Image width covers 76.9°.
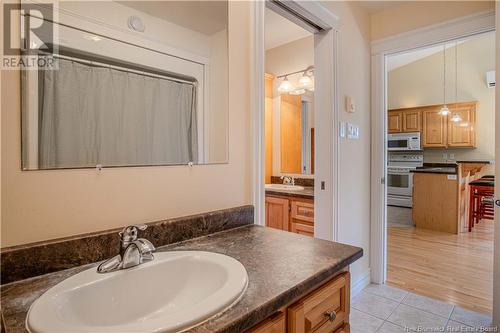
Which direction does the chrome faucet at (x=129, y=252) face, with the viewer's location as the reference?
facing the viewer and to the right of the viewer

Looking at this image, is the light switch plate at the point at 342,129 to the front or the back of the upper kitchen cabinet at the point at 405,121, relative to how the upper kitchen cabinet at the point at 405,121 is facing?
to the front

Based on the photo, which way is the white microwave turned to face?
toward the camera

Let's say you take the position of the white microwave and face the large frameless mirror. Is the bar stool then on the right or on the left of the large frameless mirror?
left

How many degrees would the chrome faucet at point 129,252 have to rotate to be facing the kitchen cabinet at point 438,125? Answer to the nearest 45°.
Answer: approximately 90° to its left

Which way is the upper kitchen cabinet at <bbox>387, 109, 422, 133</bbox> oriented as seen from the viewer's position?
toward the camera

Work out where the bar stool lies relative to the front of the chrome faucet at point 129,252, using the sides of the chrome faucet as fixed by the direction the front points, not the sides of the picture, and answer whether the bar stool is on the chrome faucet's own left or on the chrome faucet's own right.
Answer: on the chrome faucet's own left

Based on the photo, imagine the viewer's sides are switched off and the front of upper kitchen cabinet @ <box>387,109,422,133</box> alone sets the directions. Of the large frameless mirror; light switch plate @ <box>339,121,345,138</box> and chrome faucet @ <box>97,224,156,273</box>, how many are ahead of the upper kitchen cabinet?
3

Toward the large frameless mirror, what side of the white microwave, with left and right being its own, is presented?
front

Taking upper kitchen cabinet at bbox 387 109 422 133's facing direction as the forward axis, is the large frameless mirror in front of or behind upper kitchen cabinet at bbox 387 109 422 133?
in front
